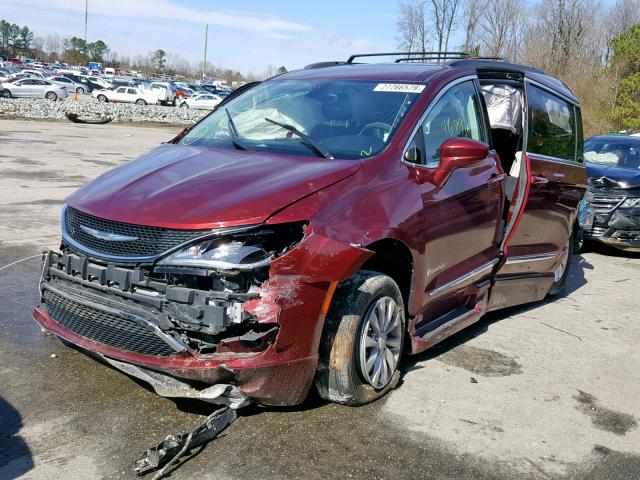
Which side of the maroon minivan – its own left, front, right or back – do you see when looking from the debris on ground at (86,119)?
right

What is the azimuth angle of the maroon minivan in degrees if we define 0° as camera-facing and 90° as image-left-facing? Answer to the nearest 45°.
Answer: approximately 45°

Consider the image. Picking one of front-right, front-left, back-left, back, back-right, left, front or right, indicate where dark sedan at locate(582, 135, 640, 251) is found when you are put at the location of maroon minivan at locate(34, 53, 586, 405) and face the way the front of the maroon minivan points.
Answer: back

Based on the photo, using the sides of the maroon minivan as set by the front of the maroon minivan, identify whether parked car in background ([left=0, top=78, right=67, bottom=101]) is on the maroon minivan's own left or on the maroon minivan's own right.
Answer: on the maroon minivan's own right
